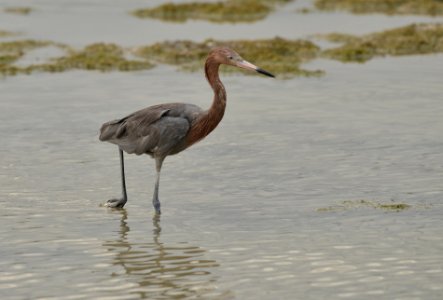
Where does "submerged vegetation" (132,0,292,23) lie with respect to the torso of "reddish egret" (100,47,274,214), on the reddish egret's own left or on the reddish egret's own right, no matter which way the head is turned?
on the reddish egret's own left

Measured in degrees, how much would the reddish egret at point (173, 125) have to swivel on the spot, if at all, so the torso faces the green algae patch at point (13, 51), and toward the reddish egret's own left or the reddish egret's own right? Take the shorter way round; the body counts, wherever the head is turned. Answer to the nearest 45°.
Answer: approximately 90° to the reddish egret's own left

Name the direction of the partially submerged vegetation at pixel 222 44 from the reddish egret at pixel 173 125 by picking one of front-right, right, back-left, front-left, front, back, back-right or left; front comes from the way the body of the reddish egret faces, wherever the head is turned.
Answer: left

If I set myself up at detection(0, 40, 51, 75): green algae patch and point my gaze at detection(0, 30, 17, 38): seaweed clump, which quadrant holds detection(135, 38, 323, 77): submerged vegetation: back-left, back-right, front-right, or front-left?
back-right

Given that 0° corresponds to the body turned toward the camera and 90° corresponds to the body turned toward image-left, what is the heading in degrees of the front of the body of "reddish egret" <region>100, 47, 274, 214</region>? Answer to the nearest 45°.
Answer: approximately 270°

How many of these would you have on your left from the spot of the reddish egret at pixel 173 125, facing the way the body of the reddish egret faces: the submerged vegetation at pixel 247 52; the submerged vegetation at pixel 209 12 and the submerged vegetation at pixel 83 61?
3

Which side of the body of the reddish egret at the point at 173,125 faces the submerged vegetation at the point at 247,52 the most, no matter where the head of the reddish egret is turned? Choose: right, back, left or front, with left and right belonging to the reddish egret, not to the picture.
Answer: left

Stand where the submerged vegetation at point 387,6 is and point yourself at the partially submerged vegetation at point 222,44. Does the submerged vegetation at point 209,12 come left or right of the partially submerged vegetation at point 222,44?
right

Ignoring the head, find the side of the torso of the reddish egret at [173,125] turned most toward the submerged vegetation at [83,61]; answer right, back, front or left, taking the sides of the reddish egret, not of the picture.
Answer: left
